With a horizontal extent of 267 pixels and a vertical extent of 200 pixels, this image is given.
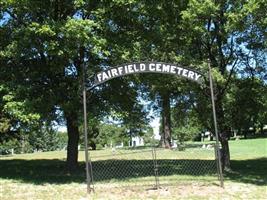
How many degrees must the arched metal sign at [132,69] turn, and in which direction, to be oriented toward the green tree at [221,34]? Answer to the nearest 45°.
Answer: approximately 135° to its left

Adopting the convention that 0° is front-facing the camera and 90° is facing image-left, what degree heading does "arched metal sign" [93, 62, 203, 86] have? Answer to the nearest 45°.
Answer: approximately 0°
